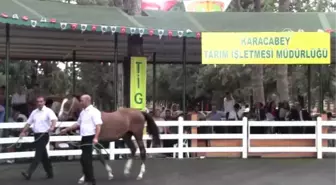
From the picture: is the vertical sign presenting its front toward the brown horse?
yes

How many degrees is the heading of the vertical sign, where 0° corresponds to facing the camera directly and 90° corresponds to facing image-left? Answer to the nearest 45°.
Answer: approximately 0°

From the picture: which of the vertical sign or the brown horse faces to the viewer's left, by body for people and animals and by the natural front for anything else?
the brown horse

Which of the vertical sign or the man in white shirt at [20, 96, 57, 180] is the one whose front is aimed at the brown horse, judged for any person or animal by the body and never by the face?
the vertical sign

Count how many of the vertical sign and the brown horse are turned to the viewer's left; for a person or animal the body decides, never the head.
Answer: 1

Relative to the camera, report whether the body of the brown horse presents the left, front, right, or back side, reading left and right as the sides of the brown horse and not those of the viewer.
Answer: left

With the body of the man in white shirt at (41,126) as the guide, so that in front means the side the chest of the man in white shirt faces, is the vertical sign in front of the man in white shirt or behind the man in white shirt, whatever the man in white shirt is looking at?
behind
